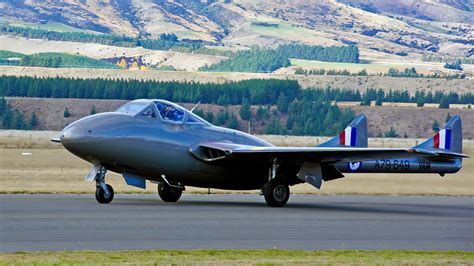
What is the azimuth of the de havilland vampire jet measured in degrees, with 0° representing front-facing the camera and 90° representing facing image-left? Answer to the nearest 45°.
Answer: approximately 45°
